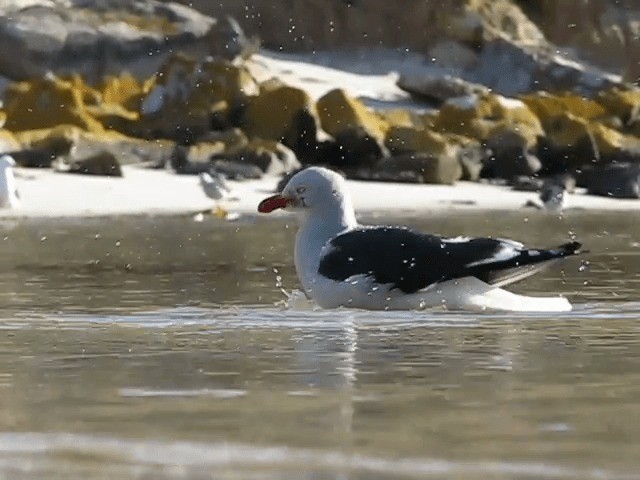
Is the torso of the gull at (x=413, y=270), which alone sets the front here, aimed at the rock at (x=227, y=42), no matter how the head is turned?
no

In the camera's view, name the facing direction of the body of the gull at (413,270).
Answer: to the viewer's left

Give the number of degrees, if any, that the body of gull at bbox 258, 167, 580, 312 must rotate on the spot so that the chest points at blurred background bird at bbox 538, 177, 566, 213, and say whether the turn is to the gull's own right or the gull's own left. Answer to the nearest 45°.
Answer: approximately 90° to the gull's own right

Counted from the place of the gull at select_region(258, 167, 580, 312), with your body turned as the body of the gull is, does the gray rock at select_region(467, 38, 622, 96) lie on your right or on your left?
on your right

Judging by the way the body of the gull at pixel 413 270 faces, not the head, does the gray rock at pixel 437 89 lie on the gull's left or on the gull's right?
on the gull's right

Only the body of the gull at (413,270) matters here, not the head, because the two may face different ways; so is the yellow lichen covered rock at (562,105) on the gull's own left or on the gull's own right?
on the gull's own right

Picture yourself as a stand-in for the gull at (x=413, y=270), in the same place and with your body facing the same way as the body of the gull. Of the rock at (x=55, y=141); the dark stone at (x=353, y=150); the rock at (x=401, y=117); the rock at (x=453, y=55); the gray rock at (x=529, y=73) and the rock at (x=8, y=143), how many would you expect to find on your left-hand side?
0

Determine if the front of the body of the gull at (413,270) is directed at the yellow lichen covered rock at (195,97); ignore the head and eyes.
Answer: no

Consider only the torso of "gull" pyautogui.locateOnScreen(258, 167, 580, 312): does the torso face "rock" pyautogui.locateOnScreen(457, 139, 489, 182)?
no

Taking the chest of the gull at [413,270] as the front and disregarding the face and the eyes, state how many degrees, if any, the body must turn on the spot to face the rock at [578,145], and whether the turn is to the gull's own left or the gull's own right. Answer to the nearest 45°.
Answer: approximately 90° to the gull's own right

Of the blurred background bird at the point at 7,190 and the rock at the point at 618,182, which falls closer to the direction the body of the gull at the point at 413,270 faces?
the blurred background bird

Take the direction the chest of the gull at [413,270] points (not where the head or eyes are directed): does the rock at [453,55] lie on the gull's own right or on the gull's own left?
on the gull's own right

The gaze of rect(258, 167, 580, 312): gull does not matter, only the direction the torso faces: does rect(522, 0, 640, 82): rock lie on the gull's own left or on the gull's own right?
on the gull's own right

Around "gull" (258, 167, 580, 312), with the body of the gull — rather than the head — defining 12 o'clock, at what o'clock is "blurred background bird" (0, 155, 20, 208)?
The blurred background bird is roughly at 2 o'clock from the gull.

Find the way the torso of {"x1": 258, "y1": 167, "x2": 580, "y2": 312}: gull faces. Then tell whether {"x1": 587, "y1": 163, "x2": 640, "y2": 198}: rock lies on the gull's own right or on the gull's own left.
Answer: on the gull's own right

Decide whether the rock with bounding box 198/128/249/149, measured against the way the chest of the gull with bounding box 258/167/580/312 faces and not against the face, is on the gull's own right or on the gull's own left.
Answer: on the gull's own right

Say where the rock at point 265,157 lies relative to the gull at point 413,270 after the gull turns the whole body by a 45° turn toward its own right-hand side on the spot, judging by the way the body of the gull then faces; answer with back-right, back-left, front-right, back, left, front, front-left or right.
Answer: front-right

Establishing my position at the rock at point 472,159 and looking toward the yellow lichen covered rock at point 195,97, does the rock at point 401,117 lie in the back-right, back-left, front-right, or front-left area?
front-right

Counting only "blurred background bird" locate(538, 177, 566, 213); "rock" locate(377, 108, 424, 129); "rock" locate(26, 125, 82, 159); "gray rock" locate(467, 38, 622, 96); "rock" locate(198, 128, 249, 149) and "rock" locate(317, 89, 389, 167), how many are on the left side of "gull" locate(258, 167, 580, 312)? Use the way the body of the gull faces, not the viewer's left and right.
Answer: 0

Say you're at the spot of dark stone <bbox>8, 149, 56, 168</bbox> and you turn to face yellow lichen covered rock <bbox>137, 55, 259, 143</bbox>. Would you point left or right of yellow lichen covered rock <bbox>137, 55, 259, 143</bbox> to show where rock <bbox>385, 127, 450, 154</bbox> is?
right

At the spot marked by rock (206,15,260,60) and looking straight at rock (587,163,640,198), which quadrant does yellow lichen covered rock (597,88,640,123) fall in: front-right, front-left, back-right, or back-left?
front-left

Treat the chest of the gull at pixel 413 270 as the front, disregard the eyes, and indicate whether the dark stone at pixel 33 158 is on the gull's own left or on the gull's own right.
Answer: on the gull's own right

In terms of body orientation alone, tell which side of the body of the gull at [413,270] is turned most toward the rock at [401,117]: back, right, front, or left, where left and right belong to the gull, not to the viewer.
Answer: right
